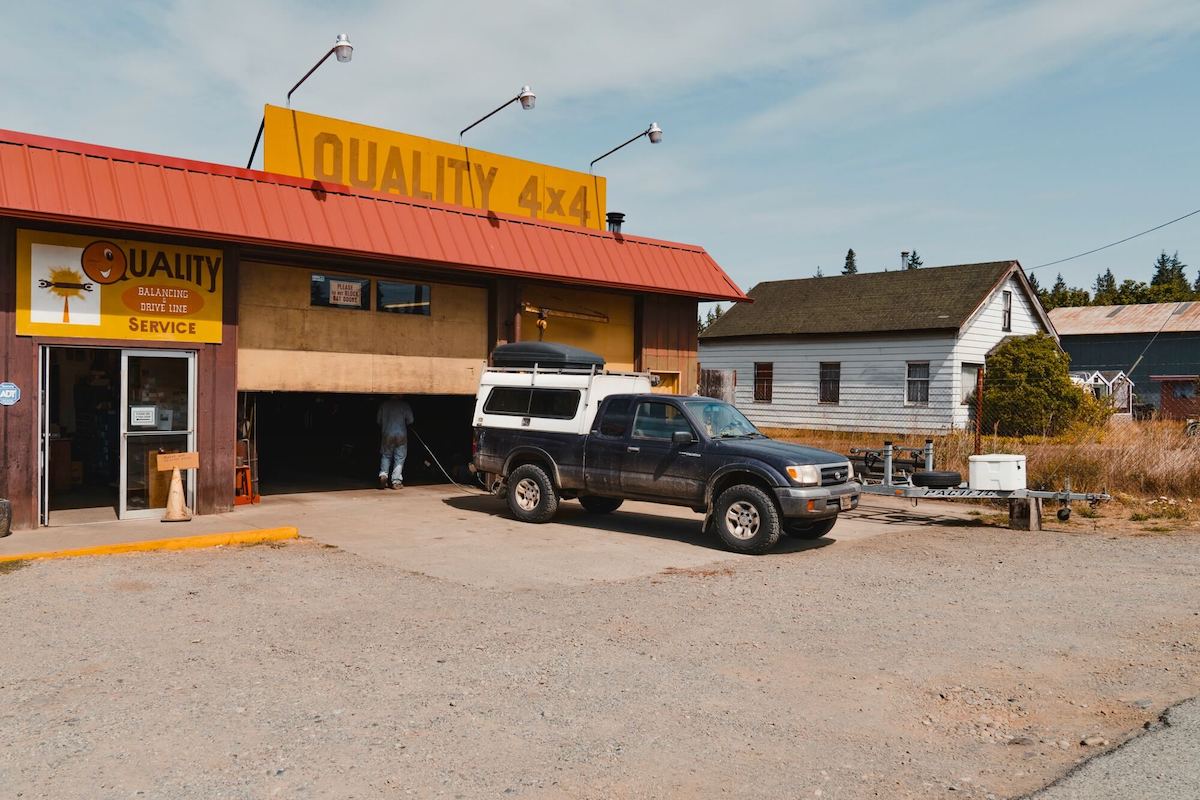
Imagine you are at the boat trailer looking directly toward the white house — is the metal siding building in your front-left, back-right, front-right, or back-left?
front-right

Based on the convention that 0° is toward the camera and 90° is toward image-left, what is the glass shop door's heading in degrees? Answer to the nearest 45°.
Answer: approximately 0°

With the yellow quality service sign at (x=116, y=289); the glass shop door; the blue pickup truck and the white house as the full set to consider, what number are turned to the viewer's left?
0

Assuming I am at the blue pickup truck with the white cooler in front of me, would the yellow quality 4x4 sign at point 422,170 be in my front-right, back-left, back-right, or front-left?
back-left

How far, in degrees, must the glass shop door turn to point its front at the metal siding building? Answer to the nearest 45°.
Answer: approximately 90° to its left

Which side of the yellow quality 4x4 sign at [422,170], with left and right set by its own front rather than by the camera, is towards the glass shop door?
right

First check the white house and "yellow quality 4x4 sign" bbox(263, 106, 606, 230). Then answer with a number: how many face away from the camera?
0

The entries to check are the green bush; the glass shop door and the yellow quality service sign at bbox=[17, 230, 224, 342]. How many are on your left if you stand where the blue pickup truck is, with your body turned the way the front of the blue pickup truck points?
1

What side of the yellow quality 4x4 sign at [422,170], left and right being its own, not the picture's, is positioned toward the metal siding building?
left

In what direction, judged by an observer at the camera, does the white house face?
facing the viewer and to the right of the viewer

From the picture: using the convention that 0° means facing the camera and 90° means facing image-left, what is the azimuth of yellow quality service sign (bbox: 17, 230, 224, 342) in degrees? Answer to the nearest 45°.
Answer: approximately 315°

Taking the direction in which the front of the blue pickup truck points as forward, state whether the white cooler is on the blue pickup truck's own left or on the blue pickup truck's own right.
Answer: on the blue pickup truck's own left

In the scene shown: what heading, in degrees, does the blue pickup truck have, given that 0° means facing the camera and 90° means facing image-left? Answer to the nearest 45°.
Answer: approximately 315°

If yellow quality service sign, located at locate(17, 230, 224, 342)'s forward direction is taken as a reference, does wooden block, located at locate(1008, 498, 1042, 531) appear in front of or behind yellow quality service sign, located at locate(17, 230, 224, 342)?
in front
